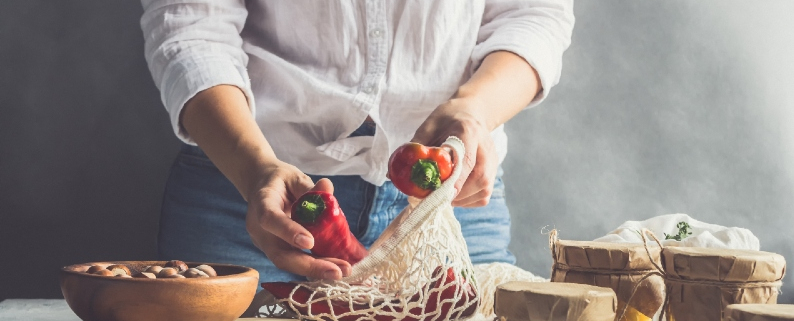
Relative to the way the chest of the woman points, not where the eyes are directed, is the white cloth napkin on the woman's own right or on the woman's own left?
on the woman's own left

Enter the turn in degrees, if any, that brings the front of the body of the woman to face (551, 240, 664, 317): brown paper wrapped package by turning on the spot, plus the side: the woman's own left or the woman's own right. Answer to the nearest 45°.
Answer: approximately 45° to the woman's own left

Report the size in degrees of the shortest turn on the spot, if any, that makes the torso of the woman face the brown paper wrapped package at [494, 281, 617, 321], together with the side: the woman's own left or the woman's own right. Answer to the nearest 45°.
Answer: approximately 45° to the woman's own left

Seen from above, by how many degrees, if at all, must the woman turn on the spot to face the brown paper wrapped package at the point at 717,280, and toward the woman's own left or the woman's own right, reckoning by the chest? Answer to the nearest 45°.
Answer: approximately 45° to the woman's own left

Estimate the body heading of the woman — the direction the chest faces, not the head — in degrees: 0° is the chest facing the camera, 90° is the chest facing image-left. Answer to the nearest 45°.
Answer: approximately 0°

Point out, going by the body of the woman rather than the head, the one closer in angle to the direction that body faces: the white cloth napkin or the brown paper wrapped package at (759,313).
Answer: the brown paper wrapped package

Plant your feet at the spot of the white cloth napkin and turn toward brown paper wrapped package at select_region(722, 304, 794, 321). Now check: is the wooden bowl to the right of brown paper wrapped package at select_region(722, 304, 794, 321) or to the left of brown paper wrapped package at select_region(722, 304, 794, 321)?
right
